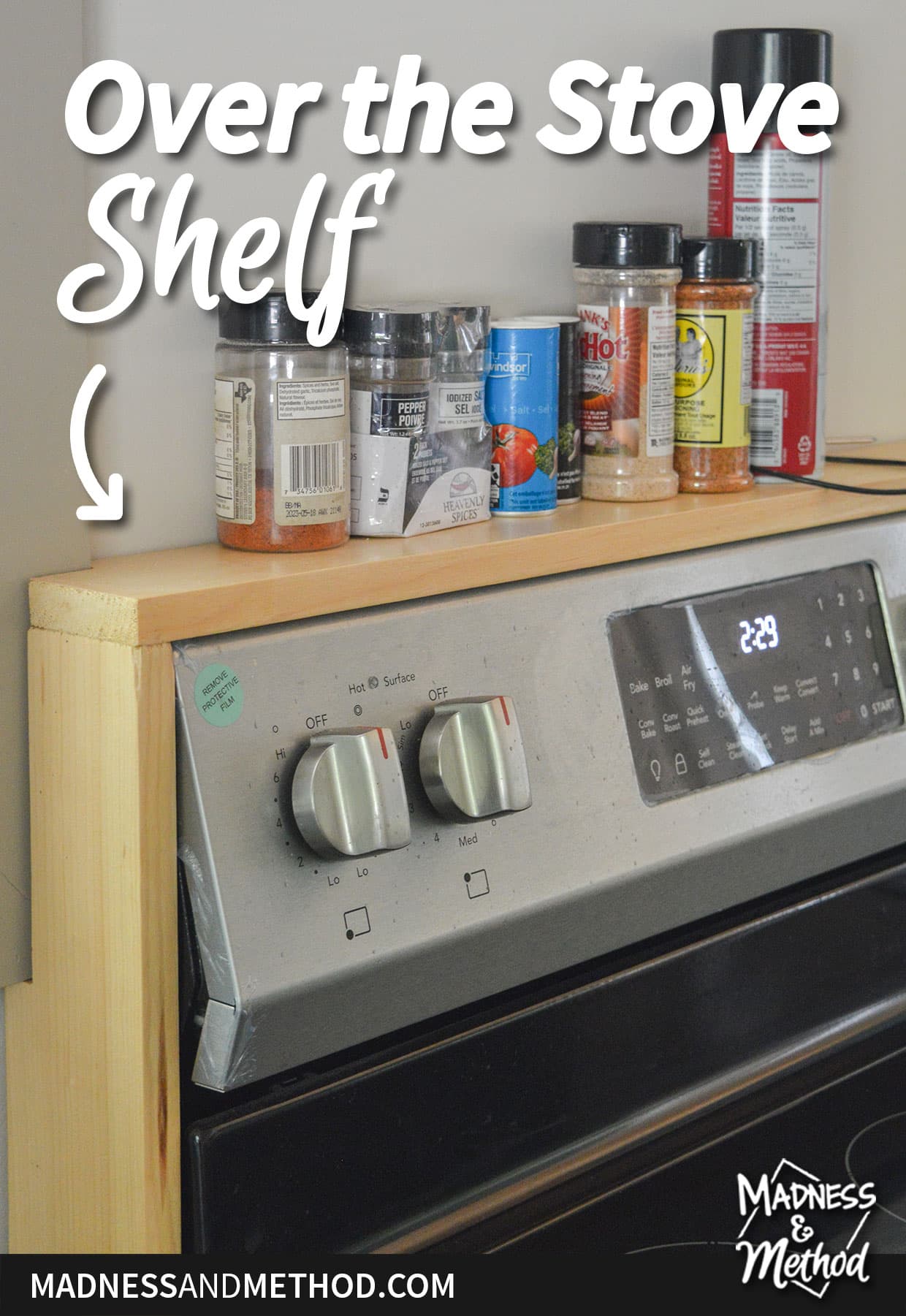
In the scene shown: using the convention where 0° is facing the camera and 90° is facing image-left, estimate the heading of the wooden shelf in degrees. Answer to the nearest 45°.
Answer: approximately 315°

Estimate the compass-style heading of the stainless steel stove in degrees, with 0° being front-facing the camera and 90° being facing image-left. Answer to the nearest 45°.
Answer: approximately 315°
